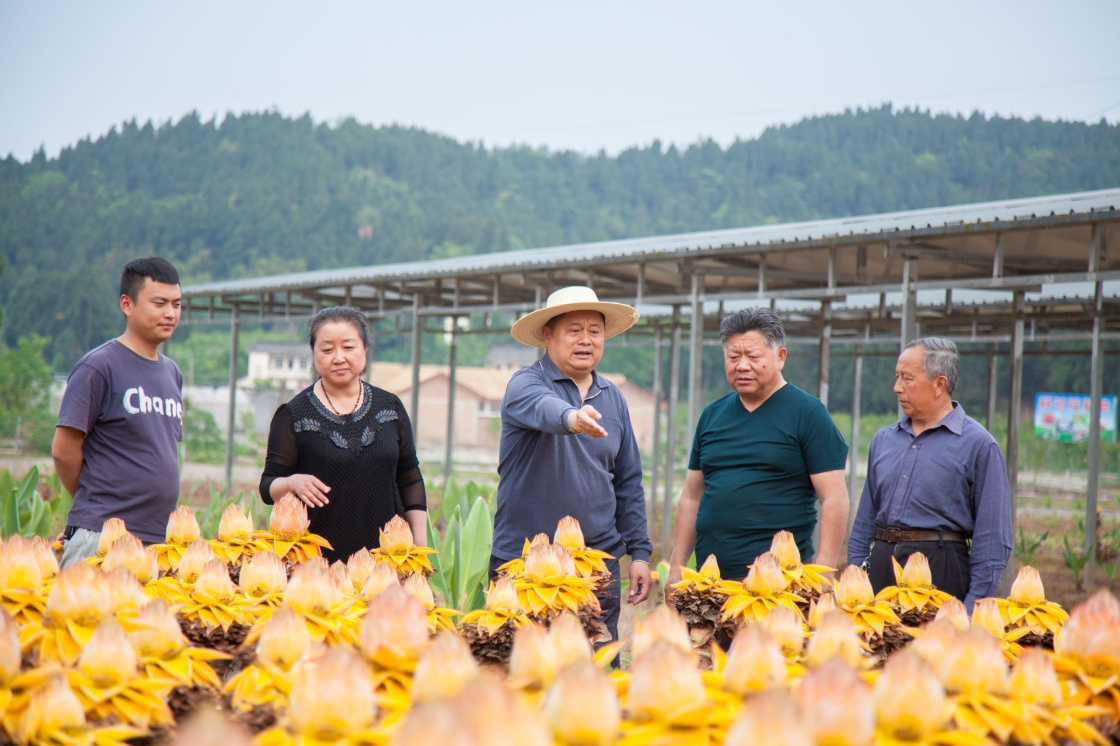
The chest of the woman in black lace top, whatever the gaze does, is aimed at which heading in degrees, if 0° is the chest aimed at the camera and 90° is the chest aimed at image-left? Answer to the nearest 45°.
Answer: approximately 0°

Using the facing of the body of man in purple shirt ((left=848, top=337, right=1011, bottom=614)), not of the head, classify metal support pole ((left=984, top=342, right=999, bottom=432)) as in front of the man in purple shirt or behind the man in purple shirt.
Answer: behind

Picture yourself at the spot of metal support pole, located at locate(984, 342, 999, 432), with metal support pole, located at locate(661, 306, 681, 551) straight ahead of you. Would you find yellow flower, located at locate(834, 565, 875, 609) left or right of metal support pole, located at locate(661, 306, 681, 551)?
left

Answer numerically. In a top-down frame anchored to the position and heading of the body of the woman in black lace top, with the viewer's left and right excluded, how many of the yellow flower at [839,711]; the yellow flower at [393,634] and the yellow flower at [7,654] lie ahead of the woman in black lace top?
3

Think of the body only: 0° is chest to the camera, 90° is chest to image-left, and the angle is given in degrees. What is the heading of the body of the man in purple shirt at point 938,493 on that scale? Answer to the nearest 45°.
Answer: approximately 45°

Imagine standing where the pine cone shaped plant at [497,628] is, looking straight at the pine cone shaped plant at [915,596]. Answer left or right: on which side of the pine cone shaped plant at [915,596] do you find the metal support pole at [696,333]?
left

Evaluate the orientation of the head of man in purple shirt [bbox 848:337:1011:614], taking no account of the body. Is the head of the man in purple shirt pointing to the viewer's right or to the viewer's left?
to the viewer's left

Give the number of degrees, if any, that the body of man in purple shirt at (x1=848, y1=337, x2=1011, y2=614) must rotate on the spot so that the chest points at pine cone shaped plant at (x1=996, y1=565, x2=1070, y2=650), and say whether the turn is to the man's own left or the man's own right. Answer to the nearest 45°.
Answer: approximately 45° to the man's own left

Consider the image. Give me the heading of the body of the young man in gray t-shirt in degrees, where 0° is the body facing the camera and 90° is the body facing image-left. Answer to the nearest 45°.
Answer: approximately 315°
